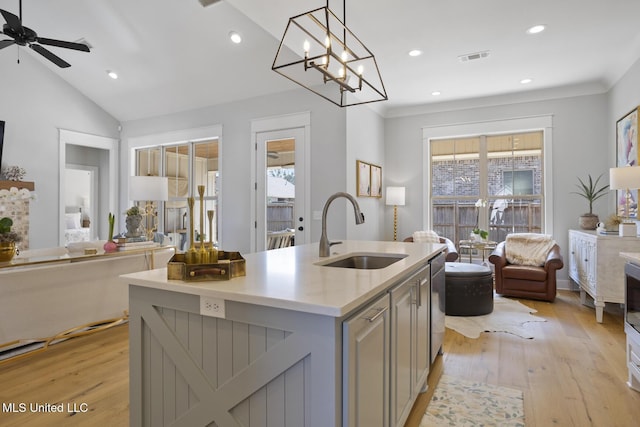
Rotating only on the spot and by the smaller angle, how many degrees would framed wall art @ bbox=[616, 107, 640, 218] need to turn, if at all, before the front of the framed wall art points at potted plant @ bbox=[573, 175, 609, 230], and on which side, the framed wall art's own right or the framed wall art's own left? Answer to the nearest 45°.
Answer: approximately 45° to the framed wall art's own right

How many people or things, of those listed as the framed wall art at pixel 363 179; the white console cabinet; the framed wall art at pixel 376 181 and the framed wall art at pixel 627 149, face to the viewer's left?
2

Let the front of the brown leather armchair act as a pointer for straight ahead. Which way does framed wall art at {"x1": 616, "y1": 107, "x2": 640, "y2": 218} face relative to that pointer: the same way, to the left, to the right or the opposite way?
to the right

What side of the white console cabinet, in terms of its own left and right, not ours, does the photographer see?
left

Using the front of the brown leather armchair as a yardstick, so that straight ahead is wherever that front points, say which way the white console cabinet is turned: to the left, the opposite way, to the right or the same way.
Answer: to the right

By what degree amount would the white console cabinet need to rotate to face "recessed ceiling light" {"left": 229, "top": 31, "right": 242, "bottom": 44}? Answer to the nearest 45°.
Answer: approximately 45° to its left

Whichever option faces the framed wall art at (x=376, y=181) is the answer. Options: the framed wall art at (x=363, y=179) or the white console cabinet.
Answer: the white console cabinet

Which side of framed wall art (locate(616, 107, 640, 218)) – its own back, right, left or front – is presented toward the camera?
left

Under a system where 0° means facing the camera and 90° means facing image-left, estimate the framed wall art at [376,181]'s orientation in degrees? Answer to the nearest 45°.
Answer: approximately 315°
